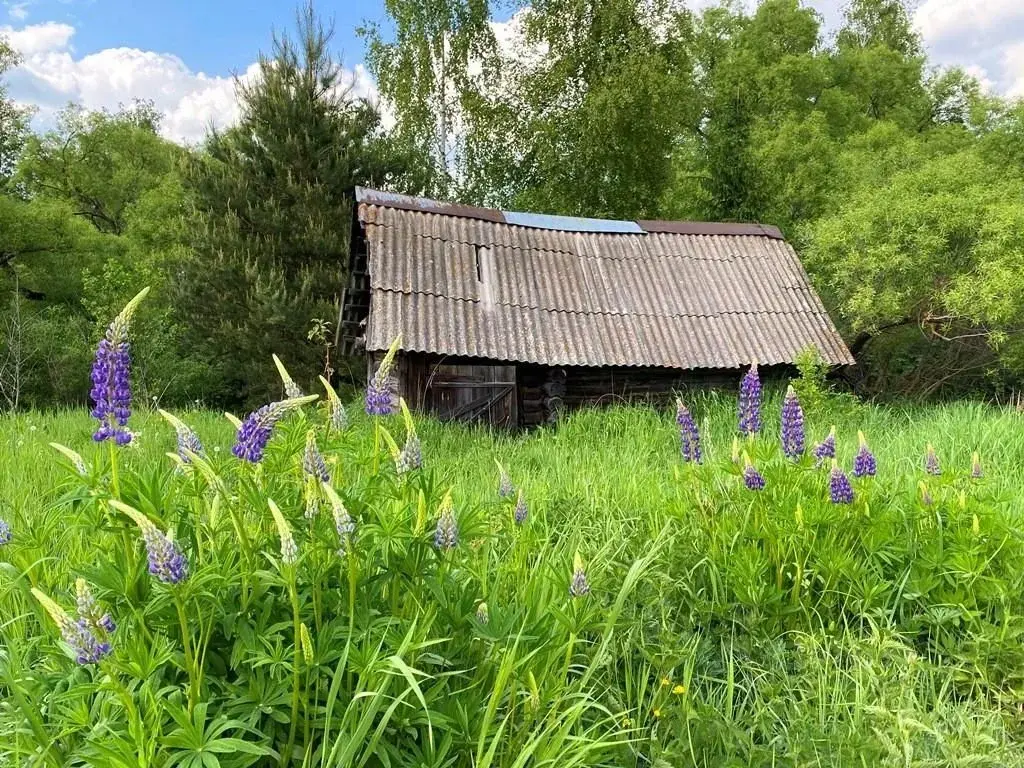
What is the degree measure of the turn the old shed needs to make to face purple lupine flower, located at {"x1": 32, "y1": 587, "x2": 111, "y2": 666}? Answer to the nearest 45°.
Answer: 0° — it already faces it

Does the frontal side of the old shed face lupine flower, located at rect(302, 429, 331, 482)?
yes

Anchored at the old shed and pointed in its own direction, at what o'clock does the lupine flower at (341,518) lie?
The lupine flower is roughly at 12 o'clock from the old shed.

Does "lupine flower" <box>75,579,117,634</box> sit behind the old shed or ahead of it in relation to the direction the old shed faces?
ahead

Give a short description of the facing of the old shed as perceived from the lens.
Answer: facing the viewer

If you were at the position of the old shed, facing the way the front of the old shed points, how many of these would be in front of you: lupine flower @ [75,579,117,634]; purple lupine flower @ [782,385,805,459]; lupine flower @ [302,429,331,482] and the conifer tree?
3

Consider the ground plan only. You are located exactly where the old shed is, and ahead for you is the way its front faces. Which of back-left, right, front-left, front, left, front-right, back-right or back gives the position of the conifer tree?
back-right

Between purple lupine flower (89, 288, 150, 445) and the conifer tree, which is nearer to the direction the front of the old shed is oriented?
the purple lupine flower

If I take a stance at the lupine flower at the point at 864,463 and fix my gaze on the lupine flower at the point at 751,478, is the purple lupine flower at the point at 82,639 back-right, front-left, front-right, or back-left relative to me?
front-left

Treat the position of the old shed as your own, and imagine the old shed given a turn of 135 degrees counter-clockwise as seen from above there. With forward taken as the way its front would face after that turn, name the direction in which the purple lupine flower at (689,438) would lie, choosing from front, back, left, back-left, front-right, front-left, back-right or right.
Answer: back-right

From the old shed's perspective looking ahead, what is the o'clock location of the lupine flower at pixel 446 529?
The lupine flower is roughly at 12 o'clock from the old shed.

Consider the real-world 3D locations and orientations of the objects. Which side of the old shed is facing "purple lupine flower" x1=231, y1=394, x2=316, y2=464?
front
